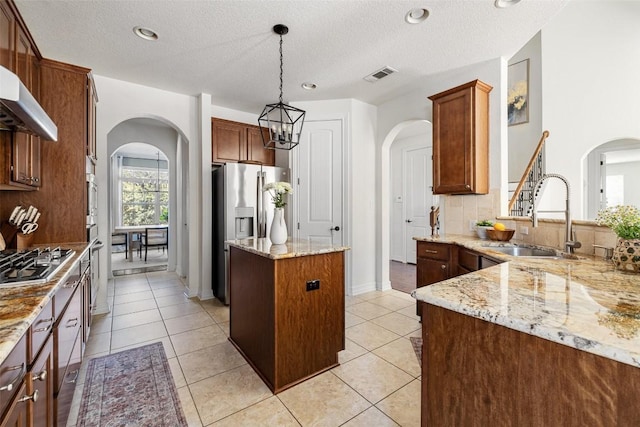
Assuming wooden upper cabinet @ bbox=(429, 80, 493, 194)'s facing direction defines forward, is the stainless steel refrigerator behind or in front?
in front

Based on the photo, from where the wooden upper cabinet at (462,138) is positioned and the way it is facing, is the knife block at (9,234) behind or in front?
in front

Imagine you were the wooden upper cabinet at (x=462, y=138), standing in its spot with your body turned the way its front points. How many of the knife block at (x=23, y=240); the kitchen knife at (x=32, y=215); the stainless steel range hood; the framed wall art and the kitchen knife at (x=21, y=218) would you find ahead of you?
4

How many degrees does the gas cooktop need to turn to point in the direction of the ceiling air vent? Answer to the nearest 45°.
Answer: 0° — it already faces it

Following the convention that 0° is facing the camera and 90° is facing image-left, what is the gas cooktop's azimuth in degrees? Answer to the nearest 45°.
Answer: approximately 270°

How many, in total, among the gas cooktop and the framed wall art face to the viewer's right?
1

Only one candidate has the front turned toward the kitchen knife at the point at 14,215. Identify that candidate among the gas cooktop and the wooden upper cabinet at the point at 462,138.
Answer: the wooden upper cabinet

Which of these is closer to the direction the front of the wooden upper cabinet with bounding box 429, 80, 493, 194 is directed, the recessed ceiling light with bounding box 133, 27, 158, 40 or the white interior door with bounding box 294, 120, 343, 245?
the recessed ceiling light

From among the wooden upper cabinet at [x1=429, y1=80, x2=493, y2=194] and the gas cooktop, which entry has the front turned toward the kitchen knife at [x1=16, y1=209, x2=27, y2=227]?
the wooden upper cabinet

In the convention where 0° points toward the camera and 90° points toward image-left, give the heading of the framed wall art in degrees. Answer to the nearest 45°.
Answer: approximately 45°

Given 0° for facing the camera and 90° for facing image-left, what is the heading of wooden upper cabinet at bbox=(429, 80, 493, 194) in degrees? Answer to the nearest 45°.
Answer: approximately 45°

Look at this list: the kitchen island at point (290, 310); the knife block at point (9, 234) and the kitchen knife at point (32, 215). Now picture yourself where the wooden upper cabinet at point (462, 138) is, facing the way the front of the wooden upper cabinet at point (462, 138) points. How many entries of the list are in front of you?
3

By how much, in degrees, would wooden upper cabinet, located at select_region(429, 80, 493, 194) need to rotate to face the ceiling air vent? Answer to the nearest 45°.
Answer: approximately 45° to its right

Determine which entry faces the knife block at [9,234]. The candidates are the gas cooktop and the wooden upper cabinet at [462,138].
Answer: the wooden upper cabinet
